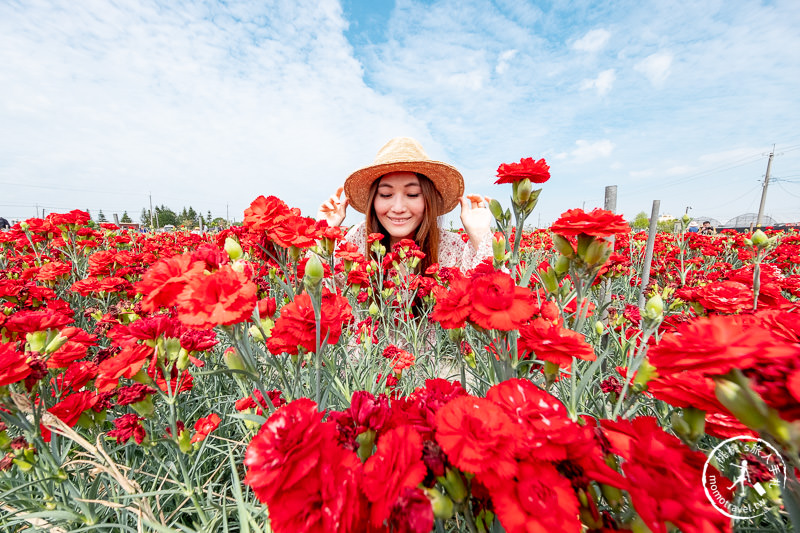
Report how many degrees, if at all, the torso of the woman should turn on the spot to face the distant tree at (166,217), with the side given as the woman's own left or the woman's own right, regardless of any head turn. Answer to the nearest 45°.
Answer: approximately 135° to the woman's own right

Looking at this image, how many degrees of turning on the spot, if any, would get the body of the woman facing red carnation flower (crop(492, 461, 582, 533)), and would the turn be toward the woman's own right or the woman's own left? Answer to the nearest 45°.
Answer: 0° — they already face it

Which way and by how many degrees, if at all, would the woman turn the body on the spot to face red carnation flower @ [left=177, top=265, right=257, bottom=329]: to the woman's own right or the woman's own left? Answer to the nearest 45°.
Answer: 0° — they already face it

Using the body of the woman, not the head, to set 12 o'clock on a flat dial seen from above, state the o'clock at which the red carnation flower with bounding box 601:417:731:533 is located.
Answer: The red carnation flower is roughly at 12 o'clock from the woman.

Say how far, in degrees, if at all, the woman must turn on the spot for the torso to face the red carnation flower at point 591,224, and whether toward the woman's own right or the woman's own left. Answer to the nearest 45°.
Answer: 0° — they already face it

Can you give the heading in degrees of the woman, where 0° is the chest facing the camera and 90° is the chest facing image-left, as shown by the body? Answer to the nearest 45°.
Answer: approximately 0°

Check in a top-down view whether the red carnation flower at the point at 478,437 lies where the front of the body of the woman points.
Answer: yes

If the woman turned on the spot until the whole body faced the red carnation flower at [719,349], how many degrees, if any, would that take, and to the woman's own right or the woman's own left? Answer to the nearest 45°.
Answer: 0° — they already face it

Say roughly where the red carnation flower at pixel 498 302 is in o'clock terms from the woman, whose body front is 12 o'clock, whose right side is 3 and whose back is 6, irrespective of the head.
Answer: The red carnation flower is roughly at 12 o'clock from the woman.

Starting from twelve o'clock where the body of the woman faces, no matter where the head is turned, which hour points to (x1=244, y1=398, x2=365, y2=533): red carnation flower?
The red carnation flower is roughly at 12 o'clock from the woman.
